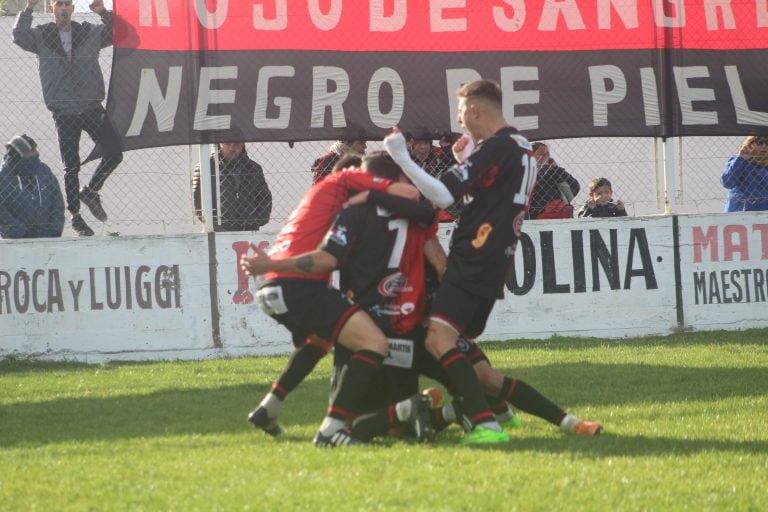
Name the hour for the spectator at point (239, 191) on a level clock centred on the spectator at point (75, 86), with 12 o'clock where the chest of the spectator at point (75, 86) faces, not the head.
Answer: the spectator at point (239, 191) is roughly at 9 o'clock from the spectator at point (75, 86).

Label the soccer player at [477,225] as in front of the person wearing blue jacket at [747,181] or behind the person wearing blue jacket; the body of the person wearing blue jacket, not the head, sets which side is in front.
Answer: in front

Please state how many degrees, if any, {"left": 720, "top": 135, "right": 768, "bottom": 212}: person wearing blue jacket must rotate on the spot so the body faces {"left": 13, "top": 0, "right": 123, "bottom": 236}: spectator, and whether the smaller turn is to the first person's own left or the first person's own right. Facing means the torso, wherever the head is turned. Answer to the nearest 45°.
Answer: approximately 45° to the first person's own right

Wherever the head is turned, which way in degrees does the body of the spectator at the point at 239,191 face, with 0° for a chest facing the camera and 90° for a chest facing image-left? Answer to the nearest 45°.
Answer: approximately 0°

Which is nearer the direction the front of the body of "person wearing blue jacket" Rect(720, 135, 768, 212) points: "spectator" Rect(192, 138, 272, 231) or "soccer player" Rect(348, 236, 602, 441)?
the soccer player
